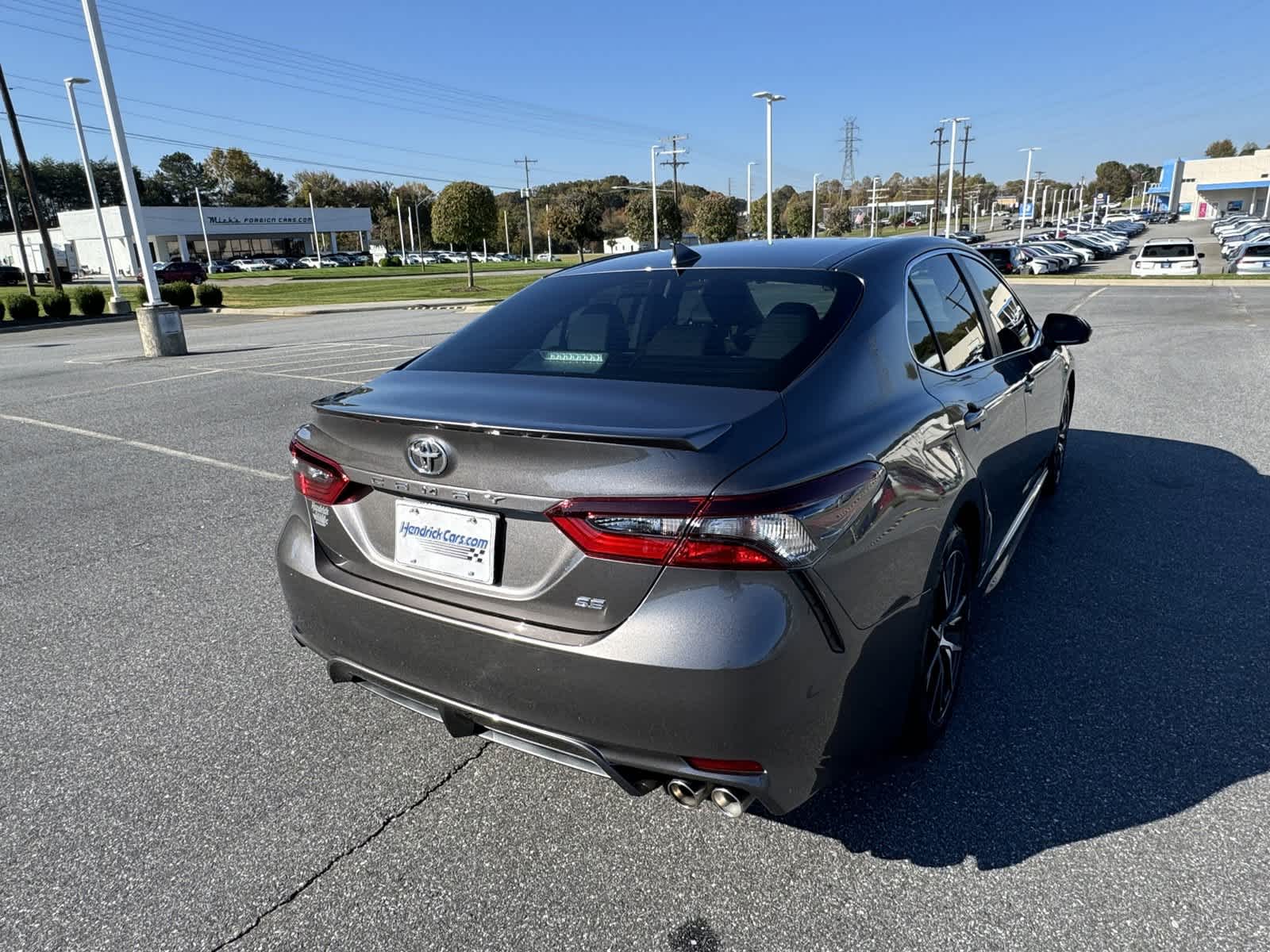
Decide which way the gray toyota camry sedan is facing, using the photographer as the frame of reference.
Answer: facing away from the viewer and to the right of the viewer

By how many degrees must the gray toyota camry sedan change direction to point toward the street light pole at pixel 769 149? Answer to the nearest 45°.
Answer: approximately 45° to its left

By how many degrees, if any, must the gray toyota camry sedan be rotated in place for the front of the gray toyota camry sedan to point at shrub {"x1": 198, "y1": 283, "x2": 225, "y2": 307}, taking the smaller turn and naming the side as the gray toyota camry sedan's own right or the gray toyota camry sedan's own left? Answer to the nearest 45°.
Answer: approximately 90° to the gray toyota camry sedan's own left

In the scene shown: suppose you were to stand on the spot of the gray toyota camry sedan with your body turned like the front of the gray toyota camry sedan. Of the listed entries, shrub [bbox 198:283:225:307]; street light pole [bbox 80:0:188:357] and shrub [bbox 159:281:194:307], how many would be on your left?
3

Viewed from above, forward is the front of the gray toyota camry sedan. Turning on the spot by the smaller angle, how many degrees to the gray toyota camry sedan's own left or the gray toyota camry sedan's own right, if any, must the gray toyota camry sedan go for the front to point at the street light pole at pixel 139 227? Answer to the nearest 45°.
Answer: approximately 90° to the gray toyota camry sedan's own left

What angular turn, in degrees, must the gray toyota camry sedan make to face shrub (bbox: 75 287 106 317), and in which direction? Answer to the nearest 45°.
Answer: approximately 90° to its left

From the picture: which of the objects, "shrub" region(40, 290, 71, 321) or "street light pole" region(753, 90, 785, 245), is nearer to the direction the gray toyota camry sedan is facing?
the street light pole
